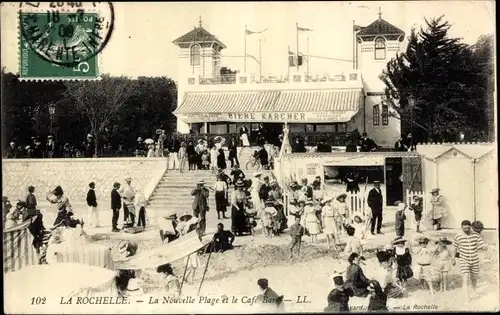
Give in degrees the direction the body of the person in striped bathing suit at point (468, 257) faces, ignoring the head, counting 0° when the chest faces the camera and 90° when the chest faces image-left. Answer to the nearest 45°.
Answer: approximately 0°
